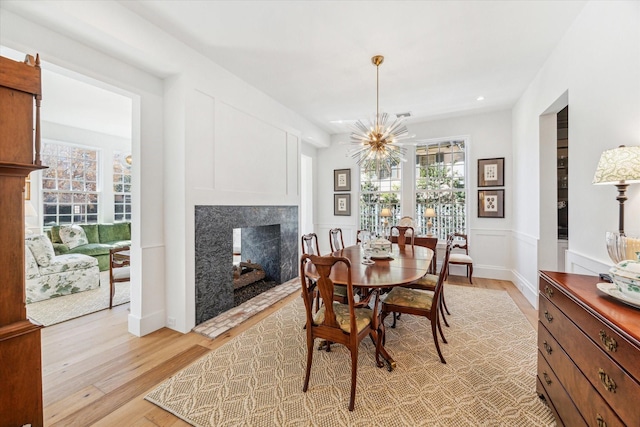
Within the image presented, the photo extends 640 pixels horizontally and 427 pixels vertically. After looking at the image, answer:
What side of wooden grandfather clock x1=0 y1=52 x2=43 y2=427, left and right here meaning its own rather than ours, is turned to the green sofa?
left

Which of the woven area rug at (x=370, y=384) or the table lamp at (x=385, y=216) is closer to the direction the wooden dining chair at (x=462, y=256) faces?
the woven area rug

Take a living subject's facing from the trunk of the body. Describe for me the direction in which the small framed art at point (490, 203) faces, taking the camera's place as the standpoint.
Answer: facing the viewer

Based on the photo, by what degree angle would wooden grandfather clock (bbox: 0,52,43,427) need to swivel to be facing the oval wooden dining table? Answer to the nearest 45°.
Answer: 0° — it already faces it

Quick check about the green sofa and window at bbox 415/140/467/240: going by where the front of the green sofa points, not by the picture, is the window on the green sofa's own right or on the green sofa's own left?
on the green sofa's own left

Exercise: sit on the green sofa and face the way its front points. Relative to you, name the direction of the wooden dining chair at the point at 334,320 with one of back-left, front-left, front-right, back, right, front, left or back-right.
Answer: front

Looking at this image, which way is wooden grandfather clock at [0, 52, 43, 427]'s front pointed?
to the viewer's right

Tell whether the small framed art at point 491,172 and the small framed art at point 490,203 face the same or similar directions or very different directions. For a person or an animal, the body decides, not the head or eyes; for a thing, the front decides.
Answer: same or similar directions

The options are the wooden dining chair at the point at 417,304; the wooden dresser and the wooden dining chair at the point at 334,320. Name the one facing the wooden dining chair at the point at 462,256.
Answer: the wooden dining chair at the point at 334,320

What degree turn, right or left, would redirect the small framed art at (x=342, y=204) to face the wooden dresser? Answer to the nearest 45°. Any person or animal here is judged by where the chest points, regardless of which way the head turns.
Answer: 0° — it already faces it

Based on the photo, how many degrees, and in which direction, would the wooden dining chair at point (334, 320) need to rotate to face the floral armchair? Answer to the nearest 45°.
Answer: approximately 135° to its left

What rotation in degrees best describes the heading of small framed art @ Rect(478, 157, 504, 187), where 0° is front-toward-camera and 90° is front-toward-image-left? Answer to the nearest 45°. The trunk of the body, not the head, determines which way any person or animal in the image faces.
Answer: approximately 0°

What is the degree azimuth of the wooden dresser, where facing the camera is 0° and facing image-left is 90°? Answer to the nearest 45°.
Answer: approximately 45°

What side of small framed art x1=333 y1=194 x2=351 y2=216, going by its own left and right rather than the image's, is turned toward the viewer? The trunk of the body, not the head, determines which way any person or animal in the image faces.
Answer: front

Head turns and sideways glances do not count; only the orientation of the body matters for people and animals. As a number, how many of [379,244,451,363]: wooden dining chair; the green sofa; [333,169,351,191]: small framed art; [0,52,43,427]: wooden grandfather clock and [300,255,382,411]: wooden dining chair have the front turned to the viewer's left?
1
